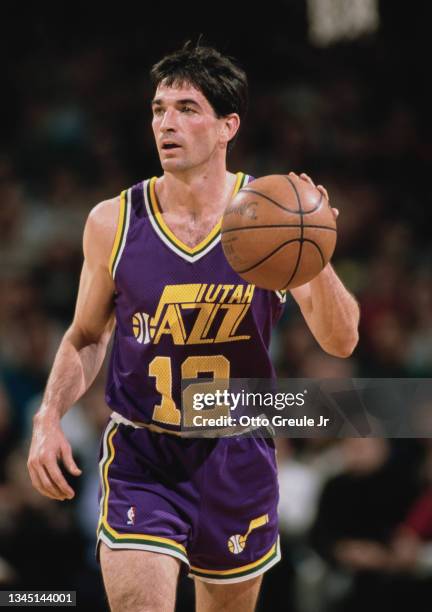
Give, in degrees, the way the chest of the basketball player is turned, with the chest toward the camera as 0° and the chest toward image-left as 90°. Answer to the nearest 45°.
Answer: approximately 0°

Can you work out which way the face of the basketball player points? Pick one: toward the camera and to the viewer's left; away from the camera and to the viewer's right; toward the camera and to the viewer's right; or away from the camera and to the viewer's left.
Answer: toward the camera and to the viewer's left
